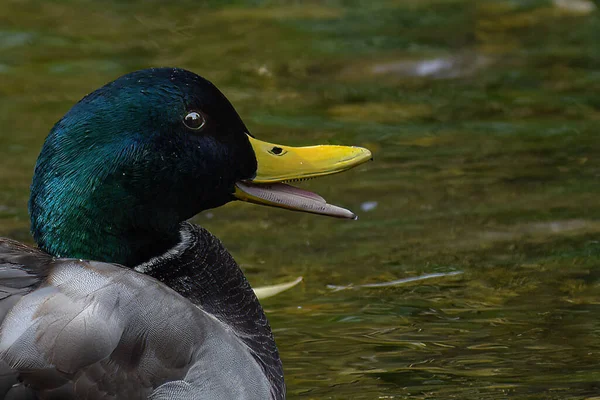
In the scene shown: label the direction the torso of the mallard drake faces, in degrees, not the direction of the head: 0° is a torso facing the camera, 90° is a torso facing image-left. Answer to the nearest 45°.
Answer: approximately 270°
